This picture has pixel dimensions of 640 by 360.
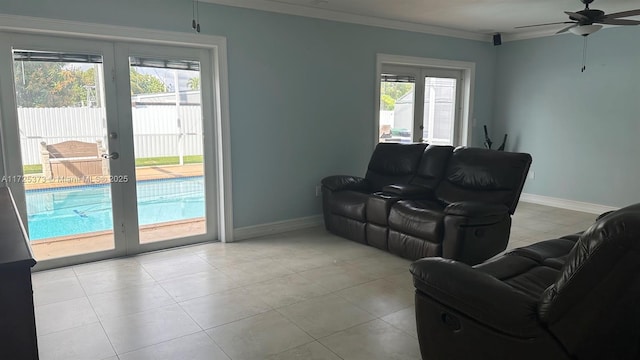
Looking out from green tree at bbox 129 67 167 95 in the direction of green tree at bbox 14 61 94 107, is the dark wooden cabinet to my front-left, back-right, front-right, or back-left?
front-left

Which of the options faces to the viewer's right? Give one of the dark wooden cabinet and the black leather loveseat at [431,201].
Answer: the dark wooden cabinet

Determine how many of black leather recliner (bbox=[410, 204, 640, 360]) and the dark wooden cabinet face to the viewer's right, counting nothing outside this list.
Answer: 1

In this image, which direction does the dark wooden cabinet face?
to the viewer's right

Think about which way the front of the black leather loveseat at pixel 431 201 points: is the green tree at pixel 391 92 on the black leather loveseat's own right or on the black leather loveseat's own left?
on the black leather loveseat's own right

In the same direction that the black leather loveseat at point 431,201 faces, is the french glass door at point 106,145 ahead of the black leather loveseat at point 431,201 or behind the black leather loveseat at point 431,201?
ahead

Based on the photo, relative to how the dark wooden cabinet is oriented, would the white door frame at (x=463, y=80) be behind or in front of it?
in front

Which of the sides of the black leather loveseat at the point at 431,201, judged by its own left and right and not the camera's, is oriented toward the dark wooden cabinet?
front

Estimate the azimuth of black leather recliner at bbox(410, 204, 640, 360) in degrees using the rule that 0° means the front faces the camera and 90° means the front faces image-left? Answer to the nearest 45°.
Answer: approximately 135°

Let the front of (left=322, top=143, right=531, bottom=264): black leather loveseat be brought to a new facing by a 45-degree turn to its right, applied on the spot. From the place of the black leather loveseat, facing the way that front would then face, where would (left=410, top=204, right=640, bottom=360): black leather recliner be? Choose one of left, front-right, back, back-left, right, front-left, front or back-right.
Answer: left

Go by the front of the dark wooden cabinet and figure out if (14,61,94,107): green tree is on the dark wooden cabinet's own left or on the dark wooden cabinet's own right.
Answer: on the dark wooden cabinet's own left

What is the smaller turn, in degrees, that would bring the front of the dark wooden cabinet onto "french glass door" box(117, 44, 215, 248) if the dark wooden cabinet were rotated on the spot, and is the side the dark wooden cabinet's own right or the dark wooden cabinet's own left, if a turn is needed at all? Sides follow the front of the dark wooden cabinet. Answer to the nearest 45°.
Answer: approximately 45° to the dark wooden cabinet's own left

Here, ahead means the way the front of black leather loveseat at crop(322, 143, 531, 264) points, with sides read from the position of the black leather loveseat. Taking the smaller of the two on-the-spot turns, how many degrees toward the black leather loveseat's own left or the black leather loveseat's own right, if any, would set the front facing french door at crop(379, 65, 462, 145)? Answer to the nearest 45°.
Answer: approximately 135° to the black leather loveseat's own right

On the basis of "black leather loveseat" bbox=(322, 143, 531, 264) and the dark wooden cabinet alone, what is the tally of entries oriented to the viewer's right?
1
